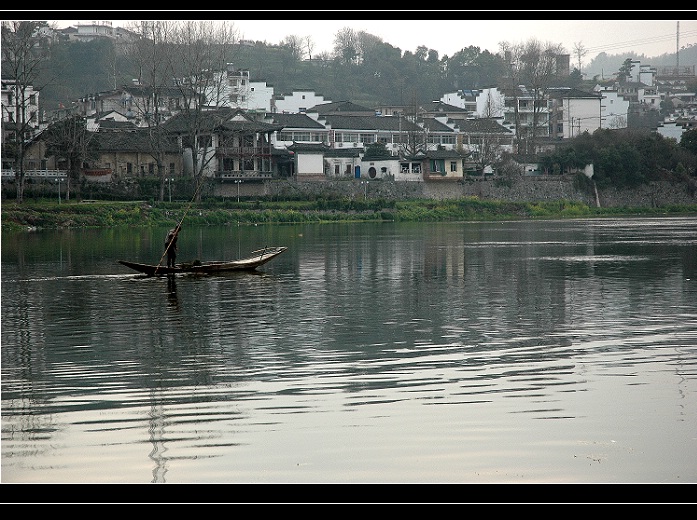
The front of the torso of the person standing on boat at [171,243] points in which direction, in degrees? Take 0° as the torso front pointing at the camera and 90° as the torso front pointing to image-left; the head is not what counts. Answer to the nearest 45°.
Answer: approximately 270°

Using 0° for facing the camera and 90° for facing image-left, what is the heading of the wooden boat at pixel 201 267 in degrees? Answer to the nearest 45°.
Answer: approximately 270°
